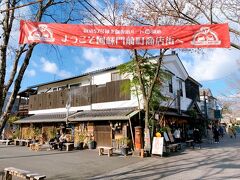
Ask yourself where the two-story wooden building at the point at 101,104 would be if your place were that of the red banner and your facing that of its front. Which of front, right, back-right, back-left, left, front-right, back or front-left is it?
back

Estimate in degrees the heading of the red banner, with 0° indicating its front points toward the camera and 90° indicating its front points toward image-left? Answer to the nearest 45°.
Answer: approximately 0°

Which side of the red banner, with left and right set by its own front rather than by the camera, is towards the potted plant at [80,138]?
back

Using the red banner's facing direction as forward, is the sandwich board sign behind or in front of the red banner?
behind
